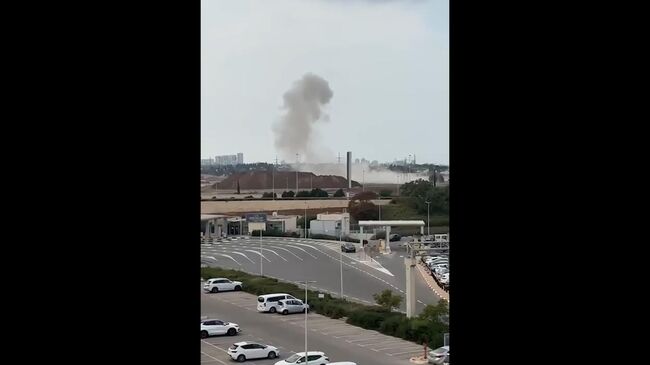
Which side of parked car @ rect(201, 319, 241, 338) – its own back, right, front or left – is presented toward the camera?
right
